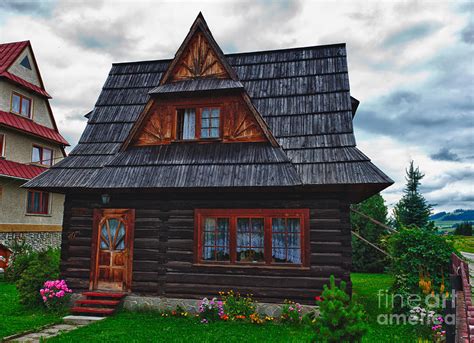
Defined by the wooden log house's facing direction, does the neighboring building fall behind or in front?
behind

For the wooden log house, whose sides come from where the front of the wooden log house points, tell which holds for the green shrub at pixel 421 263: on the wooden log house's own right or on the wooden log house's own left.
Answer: on the wooden log house's own left

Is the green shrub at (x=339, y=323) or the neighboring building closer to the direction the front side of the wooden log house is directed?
the green shrub

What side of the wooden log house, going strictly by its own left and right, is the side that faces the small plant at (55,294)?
right

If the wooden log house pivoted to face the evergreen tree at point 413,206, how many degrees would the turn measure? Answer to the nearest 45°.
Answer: approximately 135° to its left

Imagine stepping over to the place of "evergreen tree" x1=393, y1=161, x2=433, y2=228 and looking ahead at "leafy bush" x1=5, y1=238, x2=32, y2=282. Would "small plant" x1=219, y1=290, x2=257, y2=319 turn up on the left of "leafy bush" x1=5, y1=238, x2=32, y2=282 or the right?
left

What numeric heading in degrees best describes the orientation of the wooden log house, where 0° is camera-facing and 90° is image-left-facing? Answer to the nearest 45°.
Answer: approximately 0°

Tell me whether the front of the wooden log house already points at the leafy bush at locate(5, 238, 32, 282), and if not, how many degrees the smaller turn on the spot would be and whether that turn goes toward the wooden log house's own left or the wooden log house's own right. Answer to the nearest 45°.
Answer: approximately 135° to the wooden log house's own right
